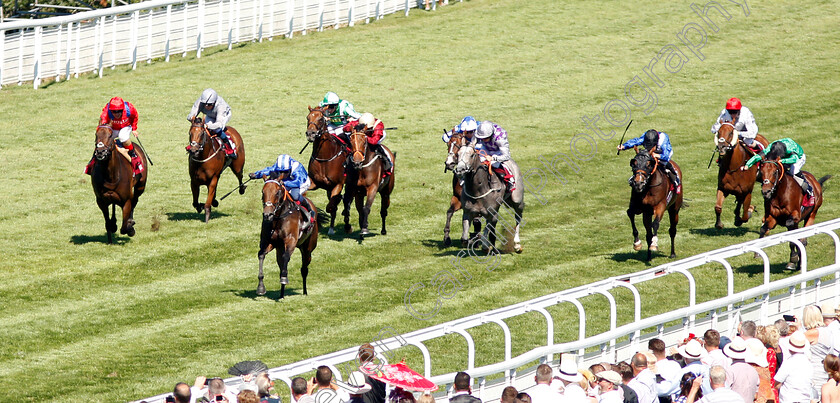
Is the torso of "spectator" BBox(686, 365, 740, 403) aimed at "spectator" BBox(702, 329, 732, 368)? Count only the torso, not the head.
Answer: yes

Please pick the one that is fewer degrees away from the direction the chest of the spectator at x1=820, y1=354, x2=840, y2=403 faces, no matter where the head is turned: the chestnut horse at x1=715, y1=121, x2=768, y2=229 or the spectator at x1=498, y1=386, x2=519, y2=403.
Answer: the chestnut horse

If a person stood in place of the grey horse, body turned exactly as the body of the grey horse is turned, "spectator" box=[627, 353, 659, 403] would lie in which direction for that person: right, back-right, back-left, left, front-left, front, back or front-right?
front-left

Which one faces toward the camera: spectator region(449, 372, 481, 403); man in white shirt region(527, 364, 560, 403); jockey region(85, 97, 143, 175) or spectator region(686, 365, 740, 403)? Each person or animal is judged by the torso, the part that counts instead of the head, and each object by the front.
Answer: the jockey

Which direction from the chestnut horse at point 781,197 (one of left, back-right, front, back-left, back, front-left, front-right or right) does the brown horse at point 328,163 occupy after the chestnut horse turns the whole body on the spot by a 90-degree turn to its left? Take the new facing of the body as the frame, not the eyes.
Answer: back-right

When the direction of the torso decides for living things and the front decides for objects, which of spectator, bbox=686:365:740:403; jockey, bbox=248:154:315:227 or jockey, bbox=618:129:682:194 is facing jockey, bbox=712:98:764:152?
the spectator

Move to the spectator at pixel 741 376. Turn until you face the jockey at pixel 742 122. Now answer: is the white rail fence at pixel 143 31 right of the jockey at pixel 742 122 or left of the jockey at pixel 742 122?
left

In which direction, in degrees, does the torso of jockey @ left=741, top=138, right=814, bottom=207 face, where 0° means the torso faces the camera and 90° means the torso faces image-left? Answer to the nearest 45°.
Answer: approximately 45°

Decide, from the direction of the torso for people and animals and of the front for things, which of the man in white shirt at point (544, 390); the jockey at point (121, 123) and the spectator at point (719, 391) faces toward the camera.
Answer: the jockey

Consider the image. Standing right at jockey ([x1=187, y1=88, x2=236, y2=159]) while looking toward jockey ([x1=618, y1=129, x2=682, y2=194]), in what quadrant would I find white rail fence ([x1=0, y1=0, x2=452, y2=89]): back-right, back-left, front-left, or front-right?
back-left

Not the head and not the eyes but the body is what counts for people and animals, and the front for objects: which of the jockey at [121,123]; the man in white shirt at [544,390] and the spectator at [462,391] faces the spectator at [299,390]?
the jockey

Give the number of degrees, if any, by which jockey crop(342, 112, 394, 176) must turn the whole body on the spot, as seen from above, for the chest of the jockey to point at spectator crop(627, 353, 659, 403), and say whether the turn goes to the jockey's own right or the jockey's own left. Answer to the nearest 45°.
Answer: approximately 45° to the jockey's own left

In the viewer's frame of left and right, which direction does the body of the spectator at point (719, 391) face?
facing away from the viewer

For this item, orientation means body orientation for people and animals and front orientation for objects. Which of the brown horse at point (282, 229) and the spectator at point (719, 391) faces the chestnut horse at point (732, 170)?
the spectator

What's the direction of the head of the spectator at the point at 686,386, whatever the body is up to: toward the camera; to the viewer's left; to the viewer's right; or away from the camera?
away from the camera

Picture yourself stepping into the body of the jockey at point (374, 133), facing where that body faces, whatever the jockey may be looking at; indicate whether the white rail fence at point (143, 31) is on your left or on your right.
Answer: on your right

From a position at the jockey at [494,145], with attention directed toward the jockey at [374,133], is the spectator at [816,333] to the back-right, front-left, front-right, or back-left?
back-left

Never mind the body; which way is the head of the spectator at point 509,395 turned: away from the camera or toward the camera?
away from the camera
